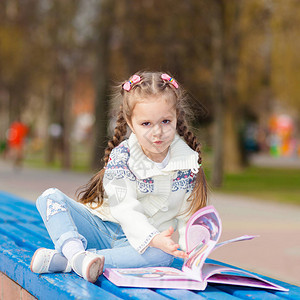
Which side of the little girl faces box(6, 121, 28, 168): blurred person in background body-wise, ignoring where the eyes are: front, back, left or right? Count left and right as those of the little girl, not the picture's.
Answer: back

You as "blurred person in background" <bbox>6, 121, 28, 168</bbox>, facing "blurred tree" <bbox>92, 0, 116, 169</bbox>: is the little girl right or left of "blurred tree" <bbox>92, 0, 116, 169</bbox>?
right

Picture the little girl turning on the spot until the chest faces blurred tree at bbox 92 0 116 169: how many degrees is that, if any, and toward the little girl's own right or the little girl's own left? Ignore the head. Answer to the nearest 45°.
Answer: approximately 180°

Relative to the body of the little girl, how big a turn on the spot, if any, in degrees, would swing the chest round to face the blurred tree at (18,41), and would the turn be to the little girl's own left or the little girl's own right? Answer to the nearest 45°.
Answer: approximately 180°

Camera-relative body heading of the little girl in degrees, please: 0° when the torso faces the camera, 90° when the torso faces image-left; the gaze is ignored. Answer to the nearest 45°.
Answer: approximately 0°

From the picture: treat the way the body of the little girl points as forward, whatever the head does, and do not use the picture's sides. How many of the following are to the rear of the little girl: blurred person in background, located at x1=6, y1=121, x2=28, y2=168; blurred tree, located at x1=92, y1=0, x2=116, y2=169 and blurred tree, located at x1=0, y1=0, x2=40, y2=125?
3

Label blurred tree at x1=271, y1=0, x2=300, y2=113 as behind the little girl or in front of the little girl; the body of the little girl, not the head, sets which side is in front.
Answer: behind
